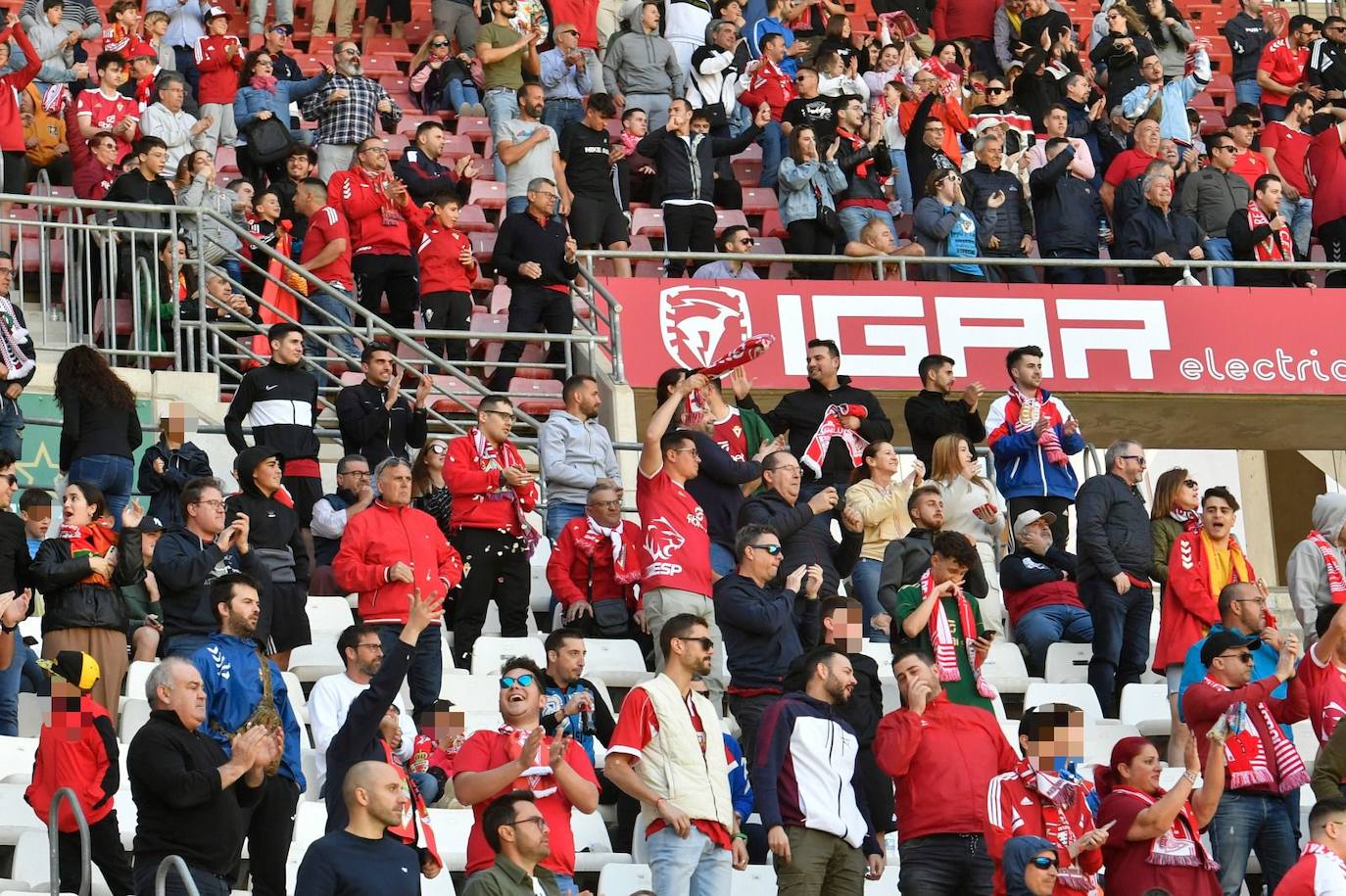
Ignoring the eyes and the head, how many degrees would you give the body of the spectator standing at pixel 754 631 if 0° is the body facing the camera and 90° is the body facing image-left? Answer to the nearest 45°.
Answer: approximately 315°

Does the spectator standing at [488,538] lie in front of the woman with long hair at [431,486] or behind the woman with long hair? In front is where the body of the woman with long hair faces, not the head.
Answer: in front

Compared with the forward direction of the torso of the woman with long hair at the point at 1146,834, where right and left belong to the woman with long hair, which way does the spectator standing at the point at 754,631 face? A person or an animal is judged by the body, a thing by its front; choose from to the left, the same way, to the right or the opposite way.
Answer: the same way

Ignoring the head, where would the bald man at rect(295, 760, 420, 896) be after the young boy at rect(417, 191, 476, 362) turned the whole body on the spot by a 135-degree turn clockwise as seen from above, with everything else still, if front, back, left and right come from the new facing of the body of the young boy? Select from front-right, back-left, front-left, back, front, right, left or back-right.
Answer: left

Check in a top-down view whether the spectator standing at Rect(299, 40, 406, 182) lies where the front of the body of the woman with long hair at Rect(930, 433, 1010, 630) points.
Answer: no

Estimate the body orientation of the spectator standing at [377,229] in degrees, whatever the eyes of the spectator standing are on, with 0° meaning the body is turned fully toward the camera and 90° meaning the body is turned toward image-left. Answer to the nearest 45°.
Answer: approximately 315°

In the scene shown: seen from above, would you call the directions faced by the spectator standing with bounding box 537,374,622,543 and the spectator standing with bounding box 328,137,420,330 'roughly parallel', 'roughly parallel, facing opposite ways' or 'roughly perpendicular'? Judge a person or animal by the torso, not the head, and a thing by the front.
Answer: roughly parallel

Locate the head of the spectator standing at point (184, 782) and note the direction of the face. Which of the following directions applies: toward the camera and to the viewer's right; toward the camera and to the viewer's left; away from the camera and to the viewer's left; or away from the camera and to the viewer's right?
toward the camera and to the viewer's right

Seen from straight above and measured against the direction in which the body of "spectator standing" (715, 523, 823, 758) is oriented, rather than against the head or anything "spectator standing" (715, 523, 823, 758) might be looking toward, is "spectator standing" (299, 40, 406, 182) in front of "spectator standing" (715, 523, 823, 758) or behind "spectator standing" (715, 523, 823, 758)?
behind

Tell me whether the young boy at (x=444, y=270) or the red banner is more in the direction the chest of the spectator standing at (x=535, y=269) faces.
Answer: the red banner

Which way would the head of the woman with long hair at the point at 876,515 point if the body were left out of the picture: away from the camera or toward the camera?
toward the camera

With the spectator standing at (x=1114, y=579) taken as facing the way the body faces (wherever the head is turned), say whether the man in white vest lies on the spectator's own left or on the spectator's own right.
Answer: on the spectator's own right

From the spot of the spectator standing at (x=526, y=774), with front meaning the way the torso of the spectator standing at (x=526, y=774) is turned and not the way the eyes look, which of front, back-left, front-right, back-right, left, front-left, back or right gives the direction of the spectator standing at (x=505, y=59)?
back

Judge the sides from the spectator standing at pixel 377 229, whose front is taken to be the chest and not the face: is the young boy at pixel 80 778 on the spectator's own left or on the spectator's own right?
on the spectator's own right

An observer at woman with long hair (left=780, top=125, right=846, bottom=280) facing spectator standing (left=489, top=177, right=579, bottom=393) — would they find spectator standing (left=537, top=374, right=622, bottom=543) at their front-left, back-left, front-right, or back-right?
front-left

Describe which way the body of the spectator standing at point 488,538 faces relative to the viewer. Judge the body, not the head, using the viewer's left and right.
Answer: facing the viewer and to the right of the viewer

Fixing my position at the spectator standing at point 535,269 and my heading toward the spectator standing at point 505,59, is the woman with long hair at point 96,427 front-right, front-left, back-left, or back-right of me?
back-left

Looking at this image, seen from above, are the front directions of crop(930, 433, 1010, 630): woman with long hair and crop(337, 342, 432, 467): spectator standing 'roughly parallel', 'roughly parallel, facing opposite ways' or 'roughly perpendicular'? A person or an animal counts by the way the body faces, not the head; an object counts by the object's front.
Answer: roughly parallel

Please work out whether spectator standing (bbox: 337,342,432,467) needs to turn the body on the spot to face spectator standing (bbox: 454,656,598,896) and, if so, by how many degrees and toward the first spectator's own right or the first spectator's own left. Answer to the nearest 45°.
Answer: approximately 45° to the first spectator's own right

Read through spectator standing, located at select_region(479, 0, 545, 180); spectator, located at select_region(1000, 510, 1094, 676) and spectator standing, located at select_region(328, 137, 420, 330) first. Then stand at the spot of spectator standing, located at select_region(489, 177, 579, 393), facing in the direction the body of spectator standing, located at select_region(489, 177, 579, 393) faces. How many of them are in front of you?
1

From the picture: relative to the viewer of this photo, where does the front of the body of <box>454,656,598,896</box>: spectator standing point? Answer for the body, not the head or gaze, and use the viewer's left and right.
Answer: facing the viewer

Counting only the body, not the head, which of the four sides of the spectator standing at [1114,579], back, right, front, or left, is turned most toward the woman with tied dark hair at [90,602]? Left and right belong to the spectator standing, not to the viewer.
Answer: right
